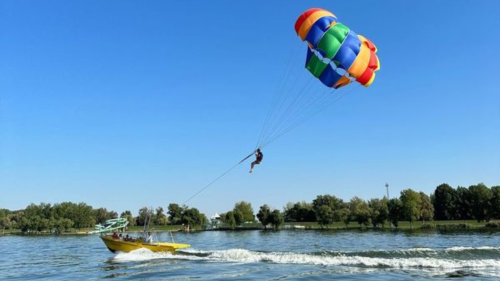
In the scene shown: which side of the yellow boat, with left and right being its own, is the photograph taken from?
left

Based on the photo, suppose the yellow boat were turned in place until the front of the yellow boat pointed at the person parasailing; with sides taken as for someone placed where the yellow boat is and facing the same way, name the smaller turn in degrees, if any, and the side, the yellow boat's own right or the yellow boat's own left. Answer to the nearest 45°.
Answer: approximately 135° to the yellow boat's own left

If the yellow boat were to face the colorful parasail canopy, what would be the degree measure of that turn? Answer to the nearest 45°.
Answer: approximately 135° to its left

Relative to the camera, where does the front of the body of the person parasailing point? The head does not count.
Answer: to the viewer's left

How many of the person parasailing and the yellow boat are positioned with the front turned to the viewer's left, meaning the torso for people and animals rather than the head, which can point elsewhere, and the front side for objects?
2
